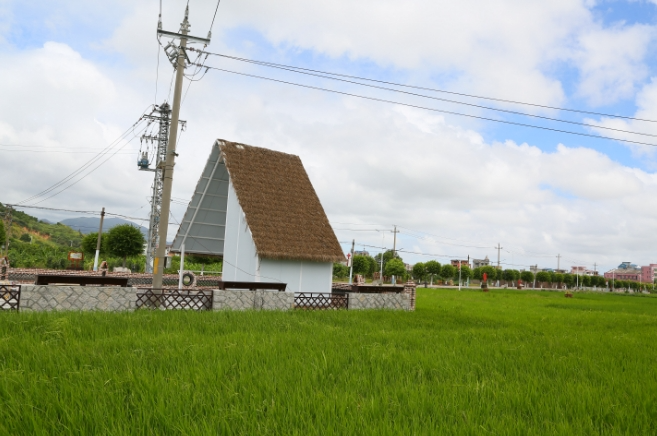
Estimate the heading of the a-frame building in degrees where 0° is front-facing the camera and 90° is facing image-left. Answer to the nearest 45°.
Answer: approximately 45°

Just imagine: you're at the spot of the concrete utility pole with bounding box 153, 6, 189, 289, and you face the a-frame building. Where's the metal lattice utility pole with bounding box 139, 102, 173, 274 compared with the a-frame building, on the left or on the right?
left

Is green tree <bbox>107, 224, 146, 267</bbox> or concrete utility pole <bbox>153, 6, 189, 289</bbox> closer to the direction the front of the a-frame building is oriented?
the concrete utility pole

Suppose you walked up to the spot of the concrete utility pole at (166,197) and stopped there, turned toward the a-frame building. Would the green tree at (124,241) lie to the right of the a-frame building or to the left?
left

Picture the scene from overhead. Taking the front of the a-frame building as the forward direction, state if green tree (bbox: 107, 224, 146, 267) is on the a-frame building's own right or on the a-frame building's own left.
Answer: on the a-frame building's own right
